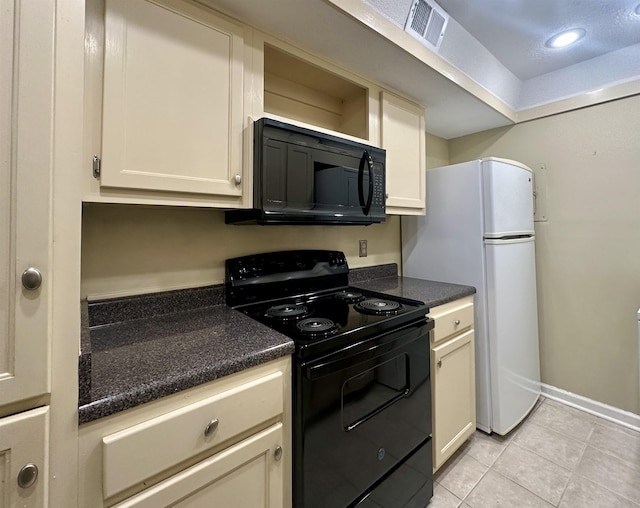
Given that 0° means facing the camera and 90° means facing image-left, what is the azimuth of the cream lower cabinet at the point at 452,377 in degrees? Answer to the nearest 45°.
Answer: approximately 315°

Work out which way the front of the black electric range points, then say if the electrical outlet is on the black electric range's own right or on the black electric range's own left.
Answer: on the black electric range's own left

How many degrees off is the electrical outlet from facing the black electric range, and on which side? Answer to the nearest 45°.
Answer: approximately 45° to its right

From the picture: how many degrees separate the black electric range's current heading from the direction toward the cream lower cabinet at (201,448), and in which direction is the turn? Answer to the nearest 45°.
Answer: approximately 90° to its right

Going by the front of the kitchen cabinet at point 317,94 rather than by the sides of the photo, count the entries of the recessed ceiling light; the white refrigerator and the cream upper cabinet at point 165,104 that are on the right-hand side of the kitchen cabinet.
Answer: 1

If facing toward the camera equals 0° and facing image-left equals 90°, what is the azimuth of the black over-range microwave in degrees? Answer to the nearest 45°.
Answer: approximately 315°

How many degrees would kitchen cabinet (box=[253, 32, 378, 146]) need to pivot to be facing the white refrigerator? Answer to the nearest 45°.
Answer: approximately 45° to its left

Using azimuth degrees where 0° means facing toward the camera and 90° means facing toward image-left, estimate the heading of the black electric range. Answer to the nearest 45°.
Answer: approximately 315°

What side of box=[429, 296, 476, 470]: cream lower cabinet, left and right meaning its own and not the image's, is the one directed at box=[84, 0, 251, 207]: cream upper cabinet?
right

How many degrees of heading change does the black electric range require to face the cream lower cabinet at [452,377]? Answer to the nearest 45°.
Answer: approximately 90° to its left
